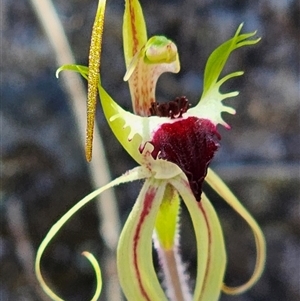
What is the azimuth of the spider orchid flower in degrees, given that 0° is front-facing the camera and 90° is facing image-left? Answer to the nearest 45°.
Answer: approximately 315°
